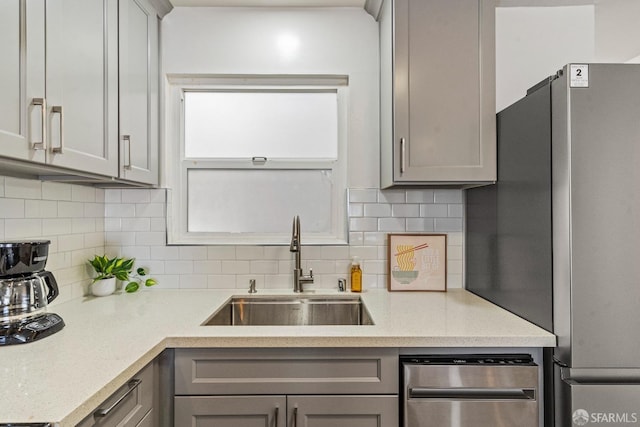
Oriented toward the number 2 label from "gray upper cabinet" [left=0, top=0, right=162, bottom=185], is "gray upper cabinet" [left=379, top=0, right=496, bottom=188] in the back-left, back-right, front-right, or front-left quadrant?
front-left

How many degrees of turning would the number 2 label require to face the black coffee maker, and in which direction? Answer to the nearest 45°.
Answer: approximately 45° to its right

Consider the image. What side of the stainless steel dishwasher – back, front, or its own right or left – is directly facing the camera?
front

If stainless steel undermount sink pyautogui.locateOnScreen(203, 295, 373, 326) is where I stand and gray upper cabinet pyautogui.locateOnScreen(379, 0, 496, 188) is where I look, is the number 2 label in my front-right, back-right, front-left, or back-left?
front-right

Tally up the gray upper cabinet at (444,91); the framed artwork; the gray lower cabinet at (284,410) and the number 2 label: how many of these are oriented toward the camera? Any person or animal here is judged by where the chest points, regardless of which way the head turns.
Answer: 4

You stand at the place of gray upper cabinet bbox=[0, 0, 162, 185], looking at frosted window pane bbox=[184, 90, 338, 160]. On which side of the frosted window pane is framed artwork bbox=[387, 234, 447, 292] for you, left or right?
right

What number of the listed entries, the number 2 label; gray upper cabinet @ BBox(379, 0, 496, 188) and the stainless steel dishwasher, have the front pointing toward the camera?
3

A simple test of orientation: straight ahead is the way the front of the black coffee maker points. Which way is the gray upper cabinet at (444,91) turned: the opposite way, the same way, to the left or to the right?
to the right

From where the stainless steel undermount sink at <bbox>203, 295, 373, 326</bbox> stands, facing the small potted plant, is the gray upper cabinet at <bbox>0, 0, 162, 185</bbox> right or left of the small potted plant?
left

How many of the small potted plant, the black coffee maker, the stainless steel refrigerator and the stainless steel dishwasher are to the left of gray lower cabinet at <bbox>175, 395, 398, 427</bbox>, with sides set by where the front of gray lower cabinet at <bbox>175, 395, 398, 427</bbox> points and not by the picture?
2

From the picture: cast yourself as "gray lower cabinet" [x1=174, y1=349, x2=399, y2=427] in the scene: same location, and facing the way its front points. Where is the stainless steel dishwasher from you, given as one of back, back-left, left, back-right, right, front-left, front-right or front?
left

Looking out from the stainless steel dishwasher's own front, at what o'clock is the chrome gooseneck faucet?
The chrome gooseneck faucet is roughly at 4 o'clock from the stainless steel dishwasher.

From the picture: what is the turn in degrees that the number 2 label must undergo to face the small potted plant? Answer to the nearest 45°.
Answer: approximately 90° to its right

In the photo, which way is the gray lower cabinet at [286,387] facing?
toward the camera

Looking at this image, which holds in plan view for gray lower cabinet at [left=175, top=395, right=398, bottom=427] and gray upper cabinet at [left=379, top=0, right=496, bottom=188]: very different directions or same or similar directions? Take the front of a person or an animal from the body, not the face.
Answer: same or similar directions

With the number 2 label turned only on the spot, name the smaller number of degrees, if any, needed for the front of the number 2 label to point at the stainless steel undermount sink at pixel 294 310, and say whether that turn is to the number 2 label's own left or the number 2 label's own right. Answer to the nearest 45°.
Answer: approximately 90° to the number 2 label's own right

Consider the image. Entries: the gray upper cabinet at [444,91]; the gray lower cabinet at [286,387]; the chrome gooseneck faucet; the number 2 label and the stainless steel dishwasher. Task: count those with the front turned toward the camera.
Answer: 5
